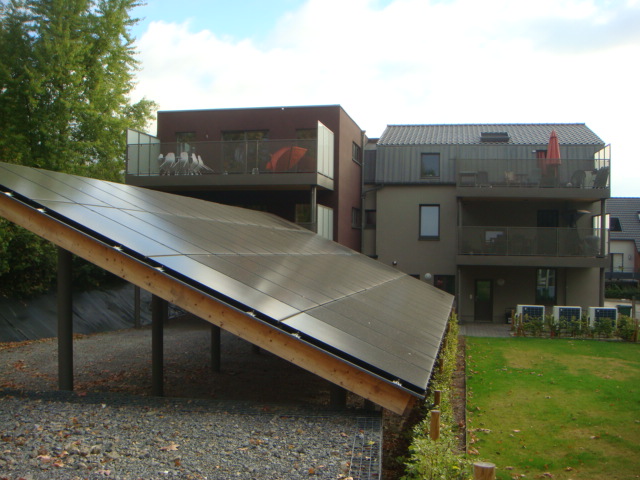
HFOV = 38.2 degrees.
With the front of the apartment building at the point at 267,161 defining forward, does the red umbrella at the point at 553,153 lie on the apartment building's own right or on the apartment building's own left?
on the apartment building's own left

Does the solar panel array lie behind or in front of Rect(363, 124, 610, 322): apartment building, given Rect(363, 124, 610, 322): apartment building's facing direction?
in front

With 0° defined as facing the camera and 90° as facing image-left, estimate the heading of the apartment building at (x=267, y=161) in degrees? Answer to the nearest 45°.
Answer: approximately 0°

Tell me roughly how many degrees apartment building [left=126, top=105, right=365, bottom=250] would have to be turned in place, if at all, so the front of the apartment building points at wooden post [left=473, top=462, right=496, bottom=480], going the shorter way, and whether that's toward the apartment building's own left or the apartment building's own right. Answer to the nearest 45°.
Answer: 0° — it already faces it

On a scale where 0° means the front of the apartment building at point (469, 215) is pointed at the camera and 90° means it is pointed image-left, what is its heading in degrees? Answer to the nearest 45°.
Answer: approximately 0°

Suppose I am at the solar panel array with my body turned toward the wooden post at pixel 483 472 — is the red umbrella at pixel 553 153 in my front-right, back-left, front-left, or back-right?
back-left
